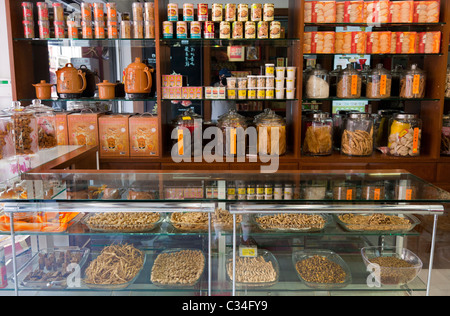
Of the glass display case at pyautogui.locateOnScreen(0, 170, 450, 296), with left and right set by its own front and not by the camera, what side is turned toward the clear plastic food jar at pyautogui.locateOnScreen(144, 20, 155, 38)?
back

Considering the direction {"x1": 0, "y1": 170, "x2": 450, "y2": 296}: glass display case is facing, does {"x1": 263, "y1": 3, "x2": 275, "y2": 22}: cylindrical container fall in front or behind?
behind

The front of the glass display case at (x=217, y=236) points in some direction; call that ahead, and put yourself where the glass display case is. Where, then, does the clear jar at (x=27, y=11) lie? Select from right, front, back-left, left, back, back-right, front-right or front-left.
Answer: back-right

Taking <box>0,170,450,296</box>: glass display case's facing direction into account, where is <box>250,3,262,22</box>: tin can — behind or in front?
behind

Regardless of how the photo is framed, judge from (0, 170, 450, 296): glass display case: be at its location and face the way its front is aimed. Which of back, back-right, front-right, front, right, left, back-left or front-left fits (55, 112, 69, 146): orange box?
back-right

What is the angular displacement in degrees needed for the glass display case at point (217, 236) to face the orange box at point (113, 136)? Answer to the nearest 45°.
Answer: approximately 135° to its right

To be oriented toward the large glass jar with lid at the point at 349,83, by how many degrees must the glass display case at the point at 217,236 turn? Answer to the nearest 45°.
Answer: approximately 135° to its left

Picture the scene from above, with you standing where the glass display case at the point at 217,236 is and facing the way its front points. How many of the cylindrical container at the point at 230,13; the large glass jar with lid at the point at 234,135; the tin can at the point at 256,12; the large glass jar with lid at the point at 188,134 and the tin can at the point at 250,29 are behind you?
5

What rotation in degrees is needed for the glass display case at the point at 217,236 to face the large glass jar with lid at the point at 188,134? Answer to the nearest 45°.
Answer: approximately 180°

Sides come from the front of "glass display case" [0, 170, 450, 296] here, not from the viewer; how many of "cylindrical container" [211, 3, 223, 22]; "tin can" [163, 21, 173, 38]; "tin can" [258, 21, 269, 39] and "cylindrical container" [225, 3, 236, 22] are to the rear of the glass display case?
4

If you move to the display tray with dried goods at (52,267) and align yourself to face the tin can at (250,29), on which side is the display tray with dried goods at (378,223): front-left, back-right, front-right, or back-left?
front-right

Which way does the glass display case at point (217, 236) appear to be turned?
toward the camera

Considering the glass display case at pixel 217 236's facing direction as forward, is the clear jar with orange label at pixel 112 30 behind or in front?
behind

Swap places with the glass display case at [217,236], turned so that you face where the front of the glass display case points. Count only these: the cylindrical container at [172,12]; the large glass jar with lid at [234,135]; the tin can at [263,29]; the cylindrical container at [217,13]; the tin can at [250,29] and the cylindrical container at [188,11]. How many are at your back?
6
